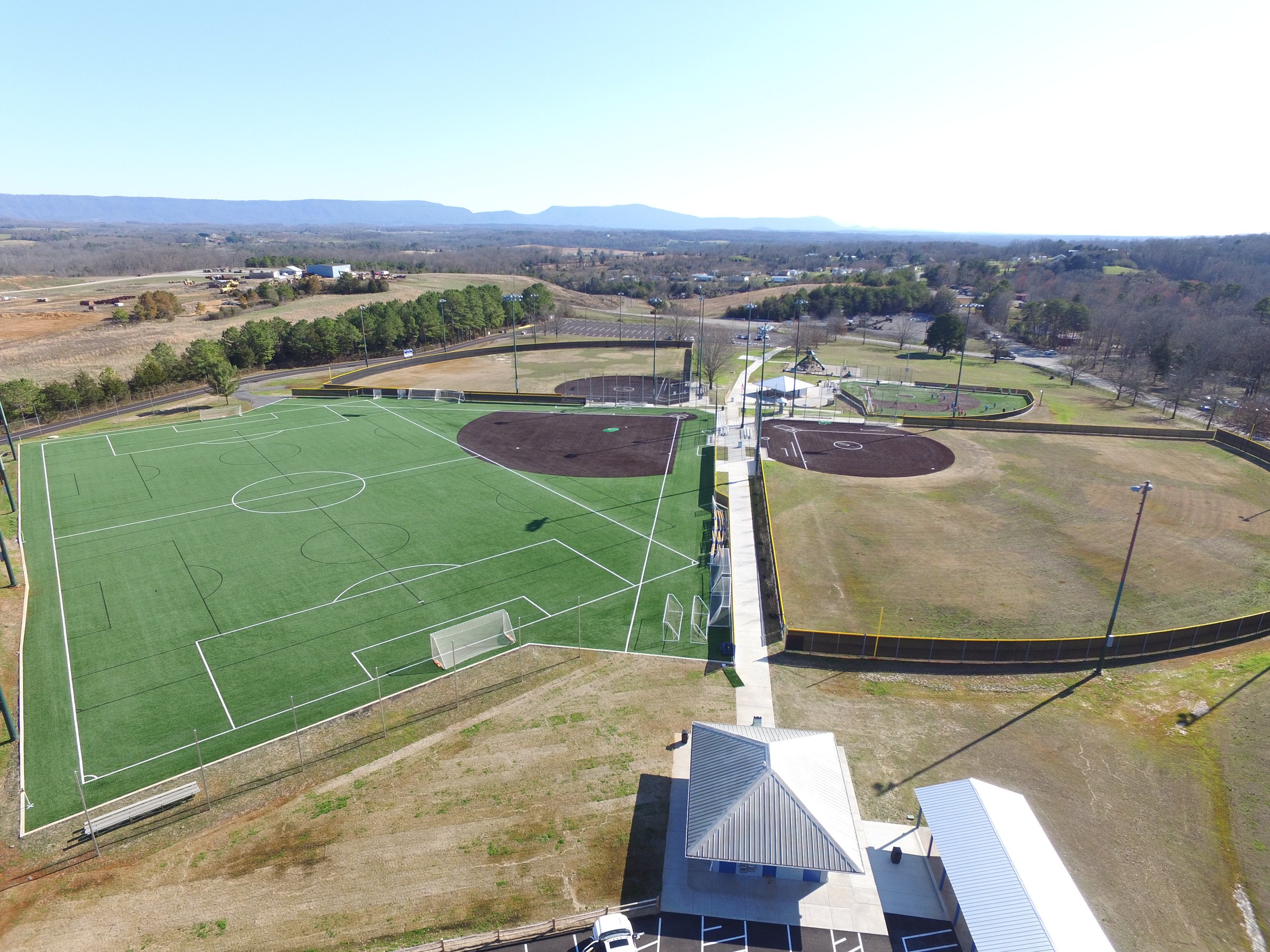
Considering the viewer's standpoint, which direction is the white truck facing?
facing away from the viewer

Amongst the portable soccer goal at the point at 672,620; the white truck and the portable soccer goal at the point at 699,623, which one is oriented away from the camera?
the white truck

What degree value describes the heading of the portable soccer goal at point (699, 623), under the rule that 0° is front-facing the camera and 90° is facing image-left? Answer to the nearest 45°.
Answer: approximately 90°

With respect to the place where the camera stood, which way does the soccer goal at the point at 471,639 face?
facing away from the viewer and to the left of the viewer

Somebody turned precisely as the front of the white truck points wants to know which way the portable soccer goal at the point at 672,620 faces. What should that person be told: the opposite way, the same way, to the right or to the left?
to the left

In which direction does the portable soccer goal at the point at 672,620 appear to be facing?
to the viewer's left

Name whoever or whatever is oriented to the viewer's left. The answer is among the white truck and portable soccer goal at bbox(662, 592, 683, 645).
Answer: the portable soccer goal

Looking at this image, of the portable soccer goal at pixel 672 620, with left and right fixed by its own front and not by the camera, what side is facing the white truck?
left

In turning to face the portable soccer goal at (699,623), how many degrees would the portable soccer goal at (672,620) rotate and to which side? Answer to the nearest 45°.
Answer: approximately 180°

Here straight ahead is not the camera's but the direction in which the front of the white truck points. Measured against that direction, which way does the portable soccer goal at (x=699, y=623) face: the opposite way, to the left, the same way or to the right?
to the left
